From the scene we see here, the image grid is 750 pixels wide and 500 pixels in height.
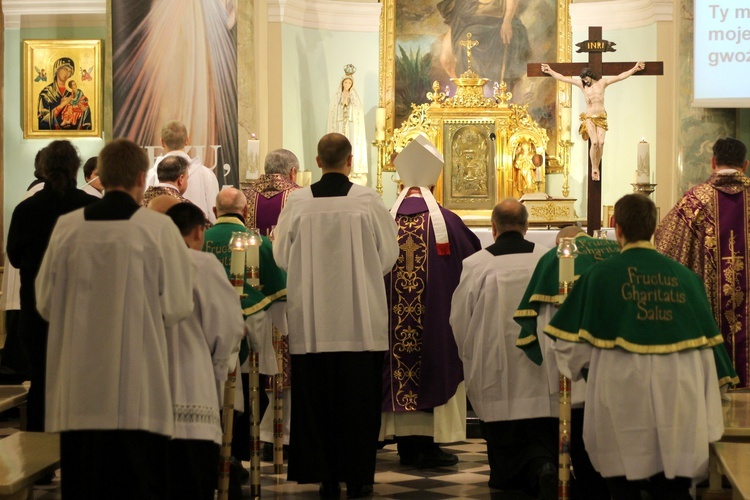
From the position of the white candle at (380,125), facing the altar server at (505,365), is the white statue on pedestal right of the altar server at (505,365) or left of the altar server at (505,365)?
right

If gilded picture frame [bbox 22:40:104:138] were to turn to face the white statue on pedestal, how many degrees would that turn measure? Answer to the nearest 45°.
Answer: approximately 90° to its left

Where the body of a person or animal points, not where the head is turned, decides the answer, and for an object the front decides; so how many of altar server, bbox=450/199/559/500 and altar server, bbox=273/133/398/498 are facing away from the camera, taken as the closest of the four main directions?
2

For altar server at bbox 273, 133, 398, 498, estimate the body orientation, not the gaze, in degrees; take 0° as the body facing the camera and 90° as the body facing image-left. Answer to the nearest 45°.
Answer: approximately 180°

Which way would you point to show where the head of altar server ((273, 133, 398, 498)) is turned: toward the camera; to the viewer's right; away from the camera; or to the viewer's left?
away from the camera

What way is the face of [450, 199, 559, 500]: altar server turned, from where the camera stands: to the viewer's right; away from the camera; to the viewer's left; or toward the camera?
away from the camera

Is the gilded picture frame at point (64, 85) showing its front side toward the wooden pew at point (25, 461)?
yes

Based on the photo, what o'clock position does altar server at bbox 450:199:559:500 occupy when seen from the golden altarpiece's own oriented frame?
The altar server is roughly at 12 o'clock from the golden altarpiece.

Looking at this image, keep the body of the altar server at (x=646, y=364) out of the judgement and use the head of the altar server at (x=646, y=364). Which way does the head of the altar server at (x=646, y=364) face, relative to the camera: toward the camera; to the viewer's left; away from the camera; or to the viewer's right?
away from the camera

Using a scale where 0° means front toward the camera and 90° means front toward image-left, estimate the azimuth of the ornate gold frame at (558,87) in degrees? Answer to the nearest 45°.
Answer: approximately 0°

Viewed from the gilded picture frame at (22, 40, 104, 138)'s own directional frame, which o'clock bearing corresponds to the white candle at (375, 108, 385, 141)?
The white candle is roughly at 9 o'clock from the gilded picture frame.

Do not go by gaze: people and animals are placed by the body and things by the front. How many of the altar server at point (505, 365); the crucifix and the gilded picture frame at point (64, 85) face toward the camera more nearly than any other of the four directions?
2

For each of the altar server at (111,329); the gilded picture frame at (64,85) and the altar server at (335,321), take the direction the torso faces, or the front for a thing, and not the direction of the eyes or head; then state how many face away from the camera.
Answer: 2

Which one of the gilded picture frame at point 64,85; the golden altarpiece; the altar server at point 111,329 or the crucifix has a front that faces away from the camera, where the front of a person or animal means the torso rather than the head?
the altar server
